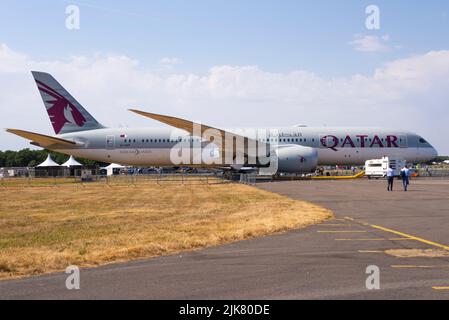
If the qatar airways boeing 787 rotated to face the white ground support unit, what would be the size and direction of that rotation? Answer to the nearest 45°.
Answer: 0° — it already faces it

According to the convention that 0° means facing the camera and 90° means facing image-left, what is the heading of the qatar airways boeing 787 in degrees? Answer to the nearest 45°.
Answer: approximately 270°
